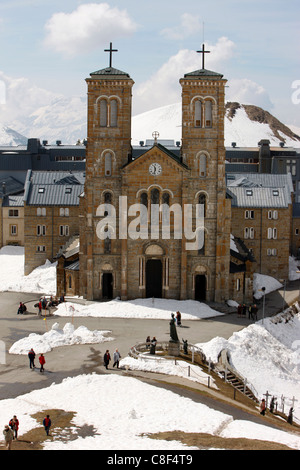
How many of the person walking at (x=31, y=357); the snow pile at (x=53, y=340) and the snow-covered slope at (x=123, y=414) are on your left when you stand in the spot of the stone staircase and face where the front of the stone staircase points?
0

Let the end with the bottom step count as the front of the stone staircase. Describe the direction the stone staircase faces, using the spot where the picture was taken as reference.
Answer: facing the viewer and to the right of the viewer

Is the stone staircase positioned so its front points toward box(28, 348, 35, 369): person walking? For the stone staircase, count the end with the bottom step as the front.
no

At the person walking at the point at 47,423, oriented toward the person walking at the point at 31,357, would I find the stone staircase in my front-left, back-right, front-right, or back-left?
front-right

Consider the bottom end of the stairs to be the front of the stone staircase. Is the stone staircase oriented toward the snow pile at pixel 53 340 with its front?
no

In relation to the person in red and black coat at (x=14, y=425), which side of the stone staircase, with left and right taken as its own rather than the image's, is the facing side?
right

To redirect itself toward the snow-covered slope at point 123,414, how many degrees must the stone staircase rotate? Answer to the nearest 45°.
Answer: approximately 90° to its right

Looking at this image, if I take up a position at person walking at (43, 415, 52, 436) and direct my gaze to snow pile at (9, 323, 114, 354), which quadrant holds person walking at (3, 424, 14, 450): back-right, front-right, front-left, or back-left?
back-left

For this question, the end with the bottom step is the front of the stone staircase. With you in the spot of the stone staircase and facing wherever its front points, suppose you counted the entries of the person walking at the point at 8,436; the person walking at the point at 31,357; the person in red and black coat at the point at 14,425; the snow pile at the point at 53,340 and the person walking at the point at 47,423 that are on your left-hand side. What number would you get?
0

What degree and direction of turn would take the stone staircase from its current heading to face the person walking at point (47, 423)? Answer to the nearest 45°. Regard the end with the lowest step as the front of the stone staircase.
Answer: approximately 90° to its right

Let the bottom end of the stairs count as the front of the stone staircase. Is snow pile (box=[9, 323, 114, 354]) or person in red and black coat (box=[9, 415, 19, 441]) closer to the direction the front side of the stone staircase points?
the person in red and black coat

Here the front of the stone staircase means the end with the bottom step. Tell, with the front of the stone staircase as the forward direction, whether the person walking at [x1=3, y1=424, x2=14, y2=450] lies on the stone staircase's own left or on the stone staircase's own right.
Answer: on the stone staircase's own right
